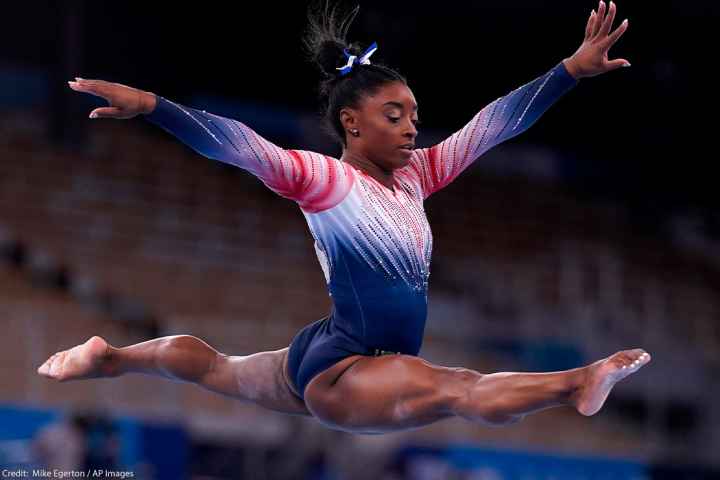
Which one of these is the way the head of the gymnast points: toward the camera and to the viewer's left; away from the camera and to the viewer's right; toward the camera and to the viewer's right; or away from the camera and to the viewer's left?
toward the camera and to the viewer's right

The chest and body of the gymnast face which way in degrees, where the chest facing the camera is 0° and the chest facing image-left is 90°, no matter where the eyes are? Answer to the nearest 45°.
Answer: approximately 315°
